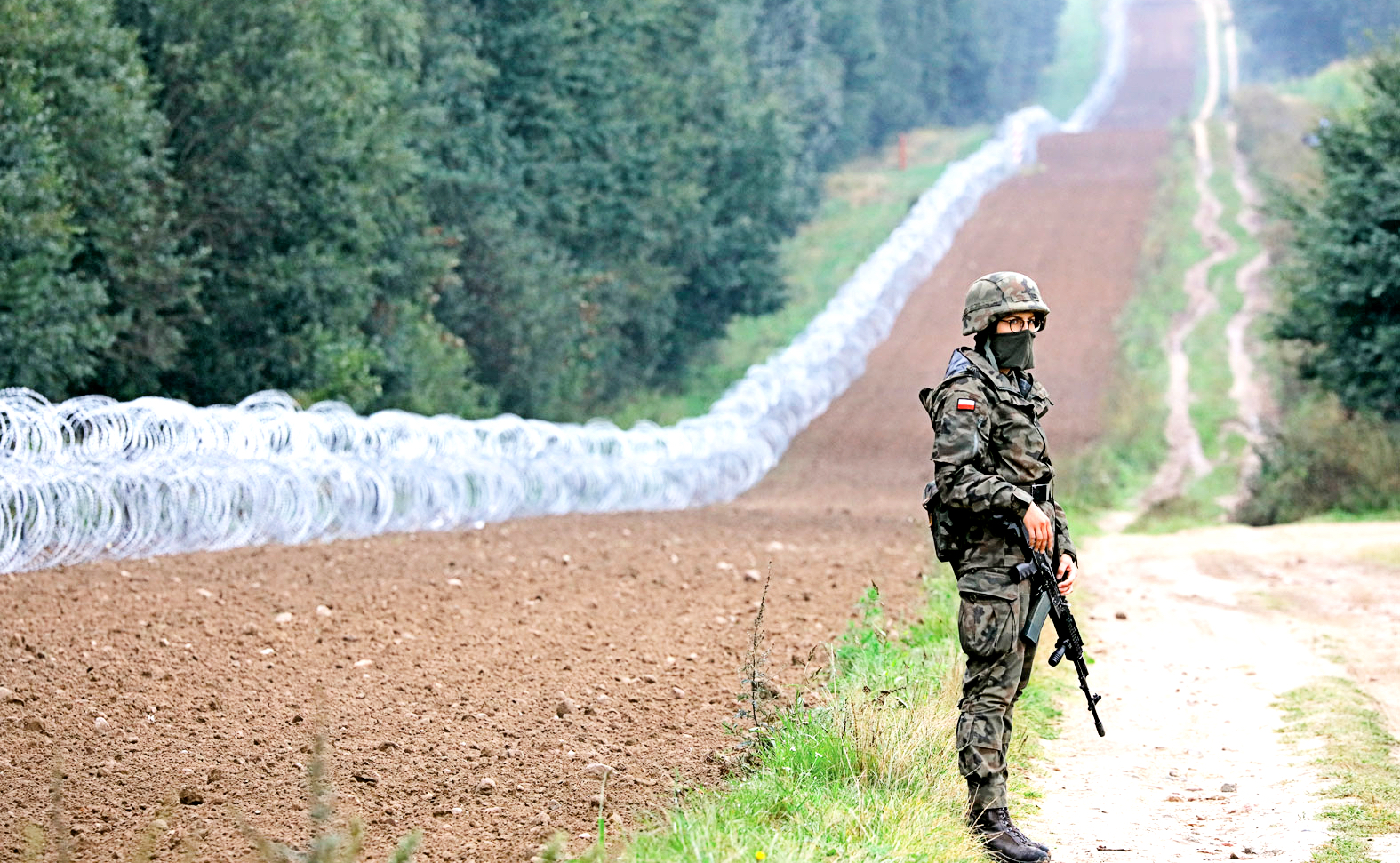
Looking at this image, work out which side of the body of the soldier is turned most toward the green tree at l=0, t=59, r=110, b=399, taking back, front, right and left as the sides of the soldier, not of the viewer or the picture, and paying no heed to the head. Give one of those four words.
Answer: back

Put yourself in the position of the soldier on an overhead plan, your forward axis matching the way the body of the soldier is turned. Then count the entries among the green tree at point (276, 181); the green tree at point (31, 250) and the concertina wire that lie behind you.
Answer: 3

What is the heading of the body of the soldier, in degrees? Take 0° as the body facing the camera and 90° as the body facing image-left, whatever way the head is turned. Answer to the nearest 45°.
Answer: approximately 315°

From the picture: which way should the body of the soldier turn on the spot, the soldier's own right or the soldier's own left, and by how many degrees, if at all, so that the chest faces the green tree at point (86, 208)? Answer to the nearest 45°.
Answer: approximately 180°

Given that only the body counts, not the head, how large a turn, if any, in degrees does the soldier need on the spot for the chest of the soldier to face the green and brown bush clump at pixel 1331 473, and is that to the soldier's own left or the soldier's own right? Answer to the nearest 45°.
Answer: approximately 135° to the soldier's own left

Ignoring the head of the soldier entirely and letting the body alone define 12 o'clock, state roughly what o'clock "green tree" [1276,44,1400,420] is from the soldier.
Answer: The green tree is roughly at 8 o'clock from the soldier.

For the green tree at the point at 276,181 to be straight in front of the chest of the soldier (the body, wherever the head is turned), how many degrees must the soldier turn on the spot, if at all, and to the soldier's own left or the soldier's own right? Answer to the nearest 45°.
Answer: approximately 180°

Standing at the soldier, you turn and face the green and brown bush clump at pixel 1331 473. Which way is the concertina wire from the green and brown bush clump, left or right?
left

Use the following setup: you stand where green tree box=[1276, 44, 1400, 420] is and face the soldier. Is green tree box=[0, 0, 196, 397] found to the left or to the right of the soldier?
right

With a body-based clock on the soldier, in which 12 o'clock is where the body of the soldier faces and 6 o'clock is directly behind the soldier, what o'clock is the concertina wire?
The concertina wire is roughly at 6 o'clock from the soldier.
